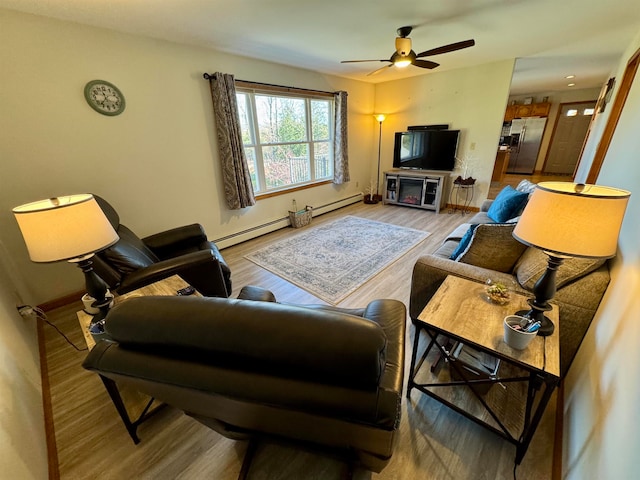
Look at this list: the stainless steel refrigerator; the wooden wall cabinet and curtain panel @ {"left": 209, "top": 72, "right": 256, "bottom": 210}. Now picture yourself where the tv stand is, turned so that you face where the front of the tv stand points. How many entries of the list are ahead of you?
1

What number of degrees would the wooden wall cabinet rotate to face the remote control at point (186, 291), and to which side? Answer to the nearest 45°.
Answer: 0° — it already faces it

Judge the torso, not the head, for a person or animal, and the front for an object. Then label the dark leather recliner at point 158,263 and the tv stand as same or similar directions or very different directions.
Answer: very different directions

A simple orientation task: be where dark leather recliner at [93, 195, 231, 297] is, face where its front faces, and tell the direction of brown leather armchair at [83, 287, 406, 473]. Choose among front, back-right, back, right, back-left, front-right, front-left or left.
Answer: right

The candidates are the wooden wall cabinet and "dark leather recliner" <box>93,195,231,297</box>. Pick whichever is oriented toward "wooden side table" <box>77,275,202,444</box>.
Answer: the wooden wall cabinet

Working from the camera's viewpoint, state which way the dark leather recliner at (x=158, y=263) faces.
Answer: facing to the right of the viewer

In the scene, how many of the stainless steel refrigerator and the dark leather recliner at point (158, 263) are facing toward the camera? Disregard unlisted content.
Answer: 1

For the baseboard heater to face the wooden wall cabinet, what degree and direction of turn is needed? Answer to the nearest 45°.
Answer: approximately 90° to its left
